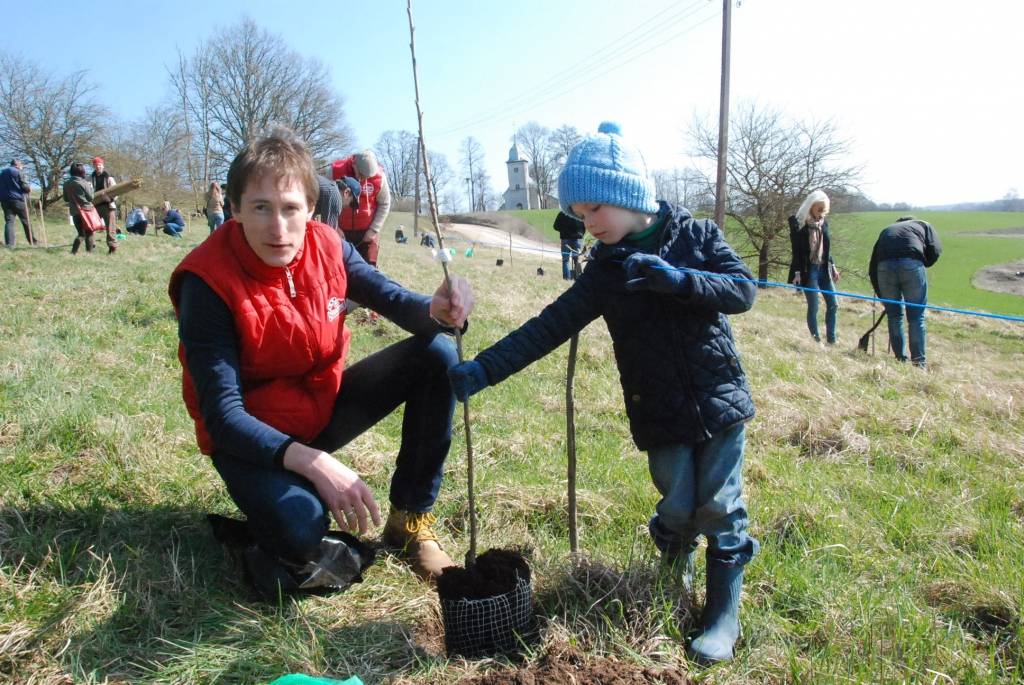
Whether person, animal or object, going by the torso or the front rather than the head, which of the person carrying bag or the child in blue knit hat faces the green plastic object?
the child in blue knit hat

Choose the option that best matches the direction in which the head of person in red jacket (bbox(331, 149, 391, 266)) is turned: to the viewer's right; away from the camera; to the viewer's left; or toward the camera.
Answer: to the viewer's left

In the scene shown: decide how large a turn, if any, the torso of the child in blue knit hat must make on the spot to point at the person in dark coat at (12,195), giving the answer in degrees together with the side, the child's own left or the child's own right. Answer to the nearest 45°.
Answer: approximately 90° to the child's own right

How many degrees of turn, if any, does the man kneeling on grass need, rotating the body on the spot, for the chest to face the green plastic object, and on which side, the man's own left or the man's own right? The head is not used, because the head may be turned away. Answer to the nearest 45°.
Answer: approximately 45° to the man's own right

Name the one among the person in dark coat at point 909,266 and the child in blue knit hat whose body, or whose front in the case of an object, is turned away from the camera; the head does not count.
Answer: the person in dark coat

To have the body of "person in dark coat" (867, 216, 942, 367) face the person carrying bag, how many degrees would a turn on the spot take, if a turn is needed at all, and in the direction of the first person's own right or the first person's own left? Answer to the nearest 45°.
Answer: approximately 90° to the first person's own left

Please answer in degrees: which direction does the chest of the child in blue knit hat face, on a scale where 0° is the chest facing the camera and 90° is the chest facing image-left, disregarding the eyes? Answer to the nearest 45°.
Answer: approximately 45°

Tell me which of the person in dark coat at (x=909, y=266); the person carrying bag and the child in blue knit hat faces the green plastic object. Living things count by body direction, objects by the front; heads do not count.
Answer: the child in blue knit hat

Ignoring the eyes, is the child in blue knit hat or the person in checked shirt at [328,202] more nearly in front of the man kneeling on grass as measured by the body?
the child in blue knit hat
